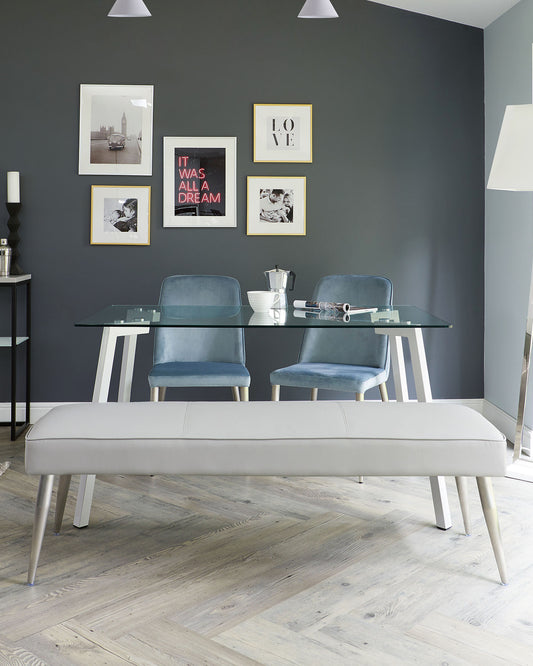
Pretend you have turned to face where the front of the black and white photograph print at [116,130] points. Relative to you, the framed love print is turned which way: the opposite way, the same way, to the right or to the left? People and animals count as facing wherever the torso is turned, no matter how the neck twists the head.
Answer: the same way

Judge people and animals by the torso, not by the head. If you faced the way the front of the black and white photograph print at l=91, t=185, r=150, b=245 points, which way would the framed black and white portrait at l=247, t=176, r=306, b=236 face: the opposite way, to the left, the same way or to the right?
the same way

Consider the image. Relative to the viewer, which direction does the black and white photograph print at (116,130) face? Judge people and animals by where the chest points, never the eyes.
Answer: toward the camera

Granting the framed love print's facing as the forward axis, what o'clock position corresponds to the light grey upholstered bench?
The light grey upholstered bench is roughly at 12 o'clock from the framed love print.

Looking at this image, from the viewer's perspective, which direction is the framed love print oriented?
toward the camera

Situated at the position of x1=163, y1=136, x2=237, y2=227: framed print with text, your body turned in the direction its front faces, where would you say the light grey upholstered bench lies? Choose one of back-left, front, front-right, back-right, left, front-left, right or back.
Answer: front

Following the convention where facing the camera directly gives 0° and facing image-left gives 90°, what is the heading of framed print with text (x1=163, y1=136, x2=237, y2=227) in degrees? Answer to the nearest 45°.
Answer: approximately 0°

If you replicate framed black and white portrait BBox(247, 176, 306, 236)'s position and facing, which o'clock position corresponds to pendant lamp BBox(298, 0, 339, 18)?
The pendant lamp is roughly at 12 o'clock from the framed black and white portrait.

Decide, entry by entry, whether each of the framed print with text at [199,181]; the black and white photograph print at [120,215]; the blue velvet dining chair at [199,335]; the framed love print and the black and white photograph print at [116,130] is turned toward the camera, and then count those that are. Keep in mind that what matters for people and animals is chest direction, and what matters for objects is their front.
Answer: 5

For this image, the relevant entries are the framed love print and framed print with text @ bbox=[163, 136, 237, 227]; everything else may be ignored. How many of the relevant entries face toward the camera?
2

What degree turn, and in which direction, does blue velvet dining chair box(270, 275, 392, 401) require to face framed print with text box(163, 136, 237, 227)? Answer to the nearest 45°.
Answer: approximately 90° to its right

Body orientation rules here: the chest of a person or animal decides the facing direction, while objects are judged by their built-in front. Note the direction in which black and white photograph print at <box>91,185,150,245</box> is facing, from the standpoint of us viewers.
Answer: facing the viewer
